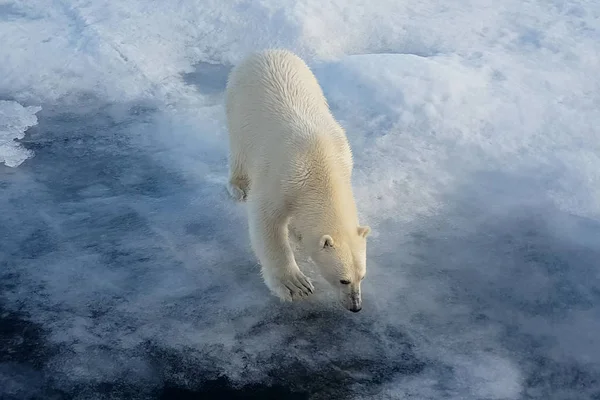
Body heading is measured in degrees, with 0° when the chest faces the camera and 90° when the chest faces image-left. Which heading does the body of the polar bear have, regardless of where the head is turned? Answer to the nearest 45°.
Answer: approximately 315°
